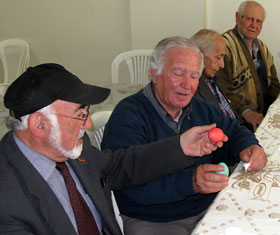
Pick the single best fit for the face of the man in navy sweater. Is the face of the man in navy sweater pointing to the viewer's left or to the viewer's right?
to the viewer's right

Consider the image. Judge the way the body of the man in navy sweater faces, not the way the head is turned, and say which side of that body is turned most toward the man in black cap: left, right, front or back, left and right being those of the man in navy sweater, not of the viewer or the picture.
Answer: right

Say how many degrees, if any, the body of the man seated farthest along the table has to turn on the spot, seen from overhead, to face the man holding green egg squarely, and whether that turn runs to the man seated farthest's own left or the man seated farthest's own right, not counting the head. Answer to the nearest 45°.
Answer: approximately 45° to the man seated farthest's own right

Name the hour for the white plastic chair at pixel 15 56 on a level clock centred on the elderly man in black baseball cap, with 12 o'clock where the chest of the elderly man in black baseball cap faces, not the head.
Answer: The white plastic chair is roughly at 7 o'clock from the elderly man in black baseball cap.

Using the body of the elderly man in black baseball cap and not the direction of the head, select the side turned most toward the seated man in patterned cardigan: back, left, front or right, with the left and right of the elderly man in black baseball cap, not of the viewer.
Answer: left

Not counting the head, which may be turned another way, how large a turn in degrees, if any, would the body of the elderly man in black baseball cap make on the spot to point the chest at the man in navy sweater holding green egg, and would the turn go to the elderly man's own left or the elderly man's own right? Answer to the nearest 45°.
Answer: approximately 90° to the elderly man's own left

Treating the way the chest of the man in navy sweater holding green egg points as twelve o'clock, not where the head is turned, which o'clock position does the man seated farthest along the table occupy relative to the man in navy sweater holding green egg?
The man seated farthest along the table is roughly at 8 o'clock from the man in navy sweater holding green egg.

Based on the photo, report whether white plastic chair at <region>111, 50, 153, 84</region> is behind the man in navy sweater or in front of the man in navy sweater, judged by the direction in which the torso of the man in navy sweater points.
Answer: behind

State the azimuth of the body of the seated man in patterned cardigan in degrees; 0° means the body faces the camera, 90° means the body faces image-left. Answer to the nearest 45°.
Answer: approximately 315°

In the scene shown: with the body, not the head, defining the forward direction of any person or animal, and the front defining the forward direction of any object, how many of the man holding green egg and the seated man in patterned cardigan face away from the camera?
0
